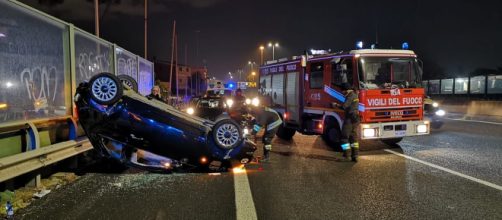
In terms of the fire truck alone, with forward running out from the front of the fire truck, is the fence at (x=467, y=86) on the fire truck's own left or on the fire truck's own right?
on the fire truck's own left

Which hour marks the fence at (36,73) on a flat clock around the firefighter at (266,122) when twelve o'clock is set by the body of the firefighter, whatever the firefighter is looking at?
The fence is roughly at 11 o'clock from the firefighter.

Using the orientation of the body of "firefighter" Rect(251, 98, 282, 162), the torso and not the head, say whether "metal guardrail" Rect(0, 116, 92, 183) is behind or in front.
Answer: in front

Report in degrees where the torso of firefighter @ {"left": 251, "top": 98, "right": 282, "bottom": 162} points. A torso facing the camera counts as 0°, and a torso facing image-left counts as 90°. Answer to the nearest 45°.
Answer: approximately 90°

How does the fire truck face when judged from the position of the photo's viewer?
facing the viewer and to the right of the viewer

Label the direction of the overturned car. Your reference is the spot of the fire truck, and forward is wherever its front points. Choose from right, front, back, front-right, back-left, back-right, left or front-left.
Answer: right

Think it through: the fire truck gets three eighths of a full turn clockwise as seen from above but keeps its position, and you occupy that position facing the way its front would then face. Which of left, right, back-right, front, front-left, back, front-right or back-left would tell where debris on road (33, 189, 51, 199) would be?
front-left

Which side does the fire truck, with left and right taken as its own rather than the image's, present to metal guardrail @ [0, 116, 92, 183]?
right

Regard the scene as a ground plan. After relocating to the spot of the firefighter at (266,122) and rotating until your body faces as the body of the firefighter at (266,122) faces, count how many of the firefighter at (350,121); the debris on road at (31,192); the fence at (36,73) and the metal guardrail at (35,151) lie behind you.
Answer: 1

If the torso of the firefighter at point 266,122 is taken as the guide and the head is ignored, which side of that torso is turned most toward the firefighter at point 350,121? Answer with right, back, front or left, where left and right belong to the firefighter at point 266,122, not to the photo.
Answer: back

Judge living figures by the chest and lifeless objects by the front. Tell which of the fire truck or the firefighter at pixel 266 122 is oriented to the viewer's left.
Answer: the firefighter

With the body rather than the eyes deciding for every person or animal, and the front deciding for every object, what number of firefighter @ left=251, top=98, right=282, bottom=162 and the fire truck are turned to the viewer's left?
1

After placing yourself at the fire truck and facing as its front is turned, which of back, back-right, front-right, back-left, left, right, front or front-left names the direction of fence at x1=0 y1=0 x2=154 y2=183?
right

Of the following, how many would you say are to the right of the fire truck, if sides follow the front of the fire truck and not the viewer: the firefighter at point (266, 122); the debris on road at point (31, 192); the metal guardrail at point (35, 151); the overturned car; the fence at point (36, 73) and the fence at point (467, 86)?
5

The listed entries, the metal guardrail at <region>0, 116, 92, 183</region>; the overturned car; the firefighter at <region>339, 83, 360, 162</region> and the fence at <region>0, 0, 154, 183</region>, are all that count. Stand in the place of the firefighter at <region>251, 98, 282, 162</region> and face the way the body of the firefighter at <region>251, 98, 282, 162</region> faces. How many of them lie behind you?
1
